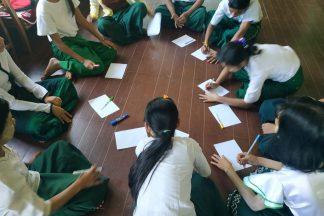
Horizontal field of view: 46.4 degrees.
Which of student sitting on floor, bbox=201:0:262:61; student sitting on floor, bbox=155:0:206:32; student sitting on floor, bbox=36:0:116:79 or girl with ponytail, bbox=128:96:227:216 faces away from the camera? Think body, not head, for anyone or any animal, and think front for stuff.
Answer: the girl with ponytail

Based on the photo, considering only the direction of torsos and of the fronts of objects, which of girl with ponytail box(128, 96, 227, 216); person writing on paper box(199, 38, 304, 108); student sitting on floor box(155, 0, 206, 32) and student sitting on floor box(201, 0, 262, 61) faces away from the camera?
the girl with ponytail

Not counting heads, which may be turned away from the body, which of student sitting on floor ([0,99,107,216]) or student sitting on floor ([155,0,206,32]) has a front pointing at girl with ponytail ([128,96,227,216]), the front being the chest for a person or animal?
student sitting on floor ([155,0,206,32])

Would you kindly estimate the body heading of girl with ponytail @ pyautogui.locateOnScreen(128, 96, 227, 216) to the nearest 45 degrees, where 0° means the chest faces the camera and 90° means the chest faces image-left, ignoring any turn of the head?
approximately 180°

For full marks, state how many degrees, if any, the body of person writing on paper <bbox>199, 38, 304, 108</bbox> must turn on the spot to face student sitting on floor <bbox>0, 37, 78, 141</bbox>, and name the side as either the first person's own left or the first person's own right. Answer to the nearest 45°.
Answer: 0° — they already face them

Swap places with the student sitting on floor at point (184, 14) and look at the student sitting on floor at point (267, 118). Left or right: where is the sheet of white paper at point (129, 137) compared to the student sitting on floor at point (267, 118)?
right

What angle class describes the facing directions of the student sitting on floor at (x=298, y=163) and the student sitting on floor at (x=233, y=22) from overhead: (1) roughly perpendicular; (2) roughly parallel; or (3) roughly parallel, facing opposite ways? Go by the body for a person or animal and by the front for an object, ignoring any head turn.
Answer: roughly perpendicular

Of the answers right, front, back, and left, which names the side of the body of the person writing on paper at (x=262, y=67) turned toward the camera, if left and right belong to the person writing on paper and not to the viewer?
left

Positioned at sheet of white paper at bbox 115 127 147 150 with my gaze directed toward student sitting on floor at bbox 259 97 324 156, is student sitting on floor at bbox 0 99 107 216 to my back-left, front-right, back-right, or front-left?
back-right
